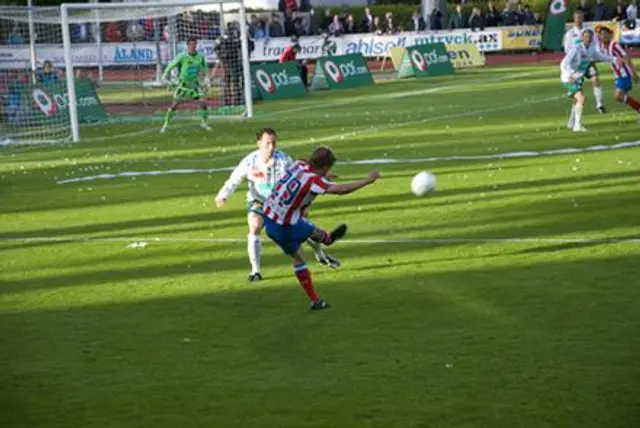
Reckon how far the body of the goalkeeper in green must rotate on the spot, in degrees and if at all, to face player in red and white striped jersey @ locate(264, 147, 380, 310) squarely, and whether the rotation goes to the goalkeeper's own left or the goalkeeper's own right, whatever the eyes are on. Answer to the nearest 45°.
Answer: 0° — they already face them

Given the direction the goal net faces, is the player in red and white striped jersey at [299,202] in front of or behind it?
in front

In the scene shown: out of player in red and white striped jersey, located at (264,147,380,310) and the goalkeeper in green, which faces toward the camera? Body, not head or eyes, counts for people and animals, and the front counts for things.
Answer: the goalkeeper in green

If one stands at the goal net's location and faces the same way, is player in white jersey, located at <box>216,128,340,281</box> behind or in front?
in front

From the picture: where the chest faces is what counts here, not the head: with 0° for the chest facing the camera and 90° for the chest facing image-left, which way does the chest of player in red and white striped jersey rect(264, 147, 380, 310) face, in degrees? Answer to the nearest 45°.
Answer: approximately 225°

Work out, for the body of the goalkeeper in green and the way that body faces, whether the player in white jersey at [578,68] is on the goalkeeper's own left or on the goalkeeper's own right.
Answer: on the goalkeeper's own left

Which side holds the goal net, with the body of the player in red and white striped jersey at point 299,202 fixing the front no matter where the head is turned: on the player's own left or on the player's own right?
on the player's own left

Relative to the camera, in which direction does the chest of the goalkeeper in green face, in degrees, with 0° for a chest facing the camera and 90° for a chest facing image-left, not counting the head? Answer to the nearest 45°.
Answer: approximately 0°

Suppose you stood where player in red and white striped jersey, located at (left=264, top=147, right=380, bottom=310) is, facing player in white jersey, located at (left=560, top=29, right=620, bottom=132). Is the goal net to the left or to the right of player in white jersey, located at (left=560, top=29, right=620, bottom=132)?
left

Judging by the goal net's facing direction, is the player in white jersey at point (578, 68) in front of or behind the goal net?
in front

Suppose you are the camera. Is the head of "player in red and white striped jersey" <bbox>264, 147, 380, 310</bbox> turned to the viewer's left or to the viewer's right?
to the viewer's right

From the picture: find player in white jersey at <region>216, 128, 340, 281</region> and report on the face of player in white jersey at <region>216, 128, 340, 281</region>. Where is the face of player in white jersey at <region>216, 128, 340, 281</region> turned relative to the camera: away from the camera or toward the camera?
toward the camera
